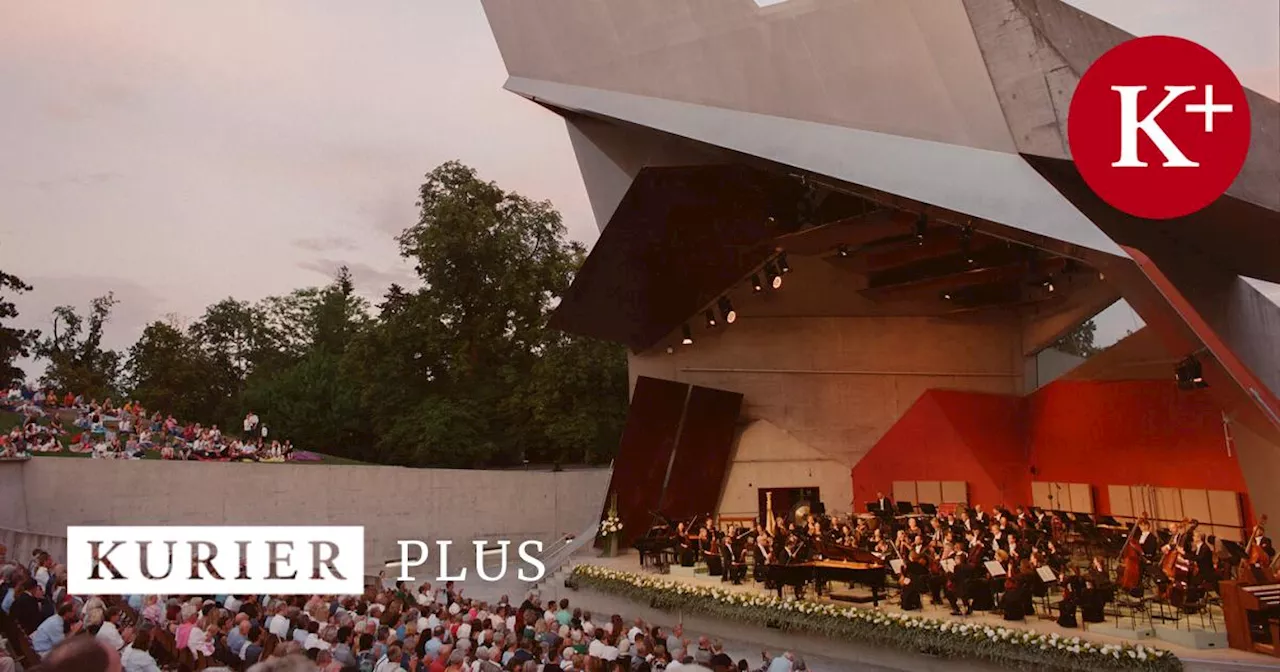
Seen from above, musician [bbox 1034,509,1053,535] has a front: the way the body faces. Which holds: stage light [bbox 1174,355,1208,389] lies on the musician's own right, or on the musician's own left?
on the musician's own left

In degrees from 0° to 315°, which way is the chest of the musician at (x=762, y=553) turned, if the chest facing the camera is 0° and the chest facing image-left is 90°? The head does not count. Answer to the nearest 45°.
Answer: approximately 270°

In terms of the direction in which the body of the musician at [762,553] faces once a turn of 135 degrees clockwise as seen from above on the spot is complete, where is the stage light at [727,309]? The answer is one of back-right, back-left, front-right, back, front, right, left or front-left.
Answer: back-right

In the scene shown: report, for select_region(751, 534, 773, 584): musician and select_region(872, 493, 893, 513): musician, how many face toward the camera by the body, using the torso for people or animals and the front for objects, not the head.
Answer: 1

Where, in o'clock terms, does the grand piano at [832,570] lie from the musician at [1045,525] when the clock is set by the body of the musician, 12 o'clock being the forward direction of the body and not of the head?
The grand piano is roughly at 12 o'clock from the musician.
